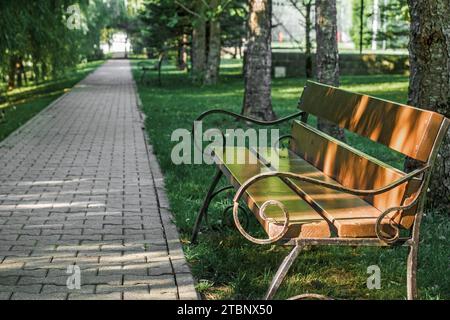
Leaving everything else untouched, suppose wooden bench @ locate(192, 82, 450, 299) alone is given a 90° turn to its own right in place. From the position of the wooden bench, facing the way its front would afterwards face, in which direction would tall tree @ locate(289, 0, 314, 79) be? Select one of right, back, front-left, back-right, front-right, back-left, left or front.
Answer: front-right

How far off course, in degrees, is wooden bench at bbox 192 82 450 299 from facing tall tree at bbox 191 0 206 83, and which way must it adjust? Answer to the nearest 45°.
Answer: approximately 135° to its right

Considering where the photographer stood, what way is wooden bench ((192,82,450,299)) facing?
facing the viewer and to the left of the viewer
